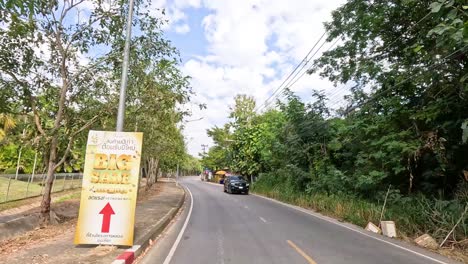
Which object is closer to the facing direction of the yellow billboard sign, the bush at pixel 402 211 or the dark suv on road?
the bush

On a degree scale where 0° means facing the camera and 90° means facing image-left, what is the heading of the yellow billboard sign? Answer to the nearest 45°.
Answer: approximately 0°

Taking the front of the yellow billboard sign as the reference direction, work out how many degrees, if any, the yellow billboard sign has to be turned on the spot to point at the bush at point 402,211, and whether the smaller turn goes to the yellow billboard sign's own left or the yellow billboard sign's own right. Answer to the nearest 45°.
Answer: approximately 90° to the yellow billboard sign's own left

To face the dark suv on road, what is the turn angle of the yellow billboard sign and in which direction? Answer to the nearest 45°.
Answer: approximately 135° to its left
